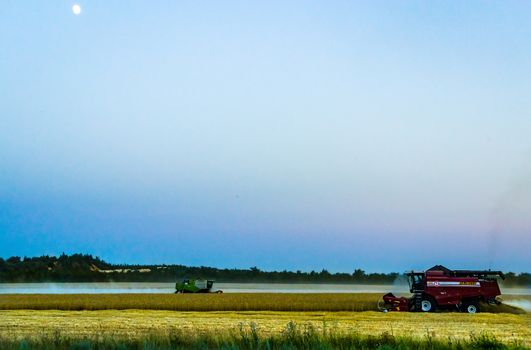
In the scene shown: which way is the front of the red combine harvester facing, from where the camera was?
facing to the left of the viewer
